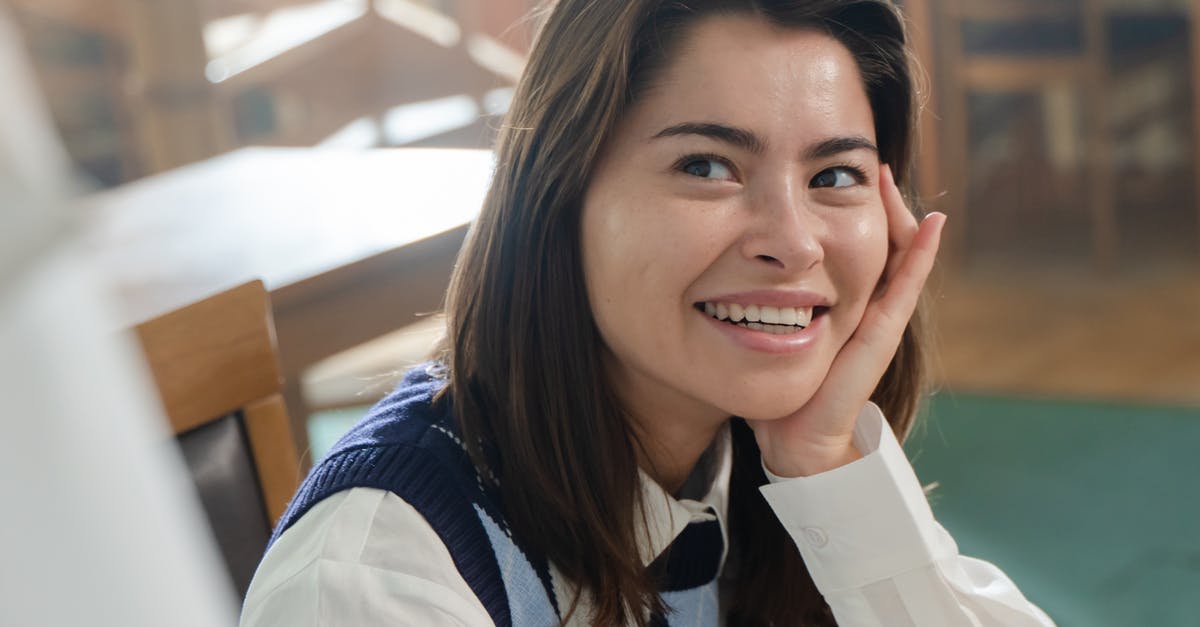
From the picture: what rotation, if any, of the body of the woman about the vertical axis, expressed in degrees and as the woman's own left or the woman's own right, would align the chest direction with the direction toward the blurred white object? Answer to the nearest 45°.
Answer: approximately 45° to the woman's own right

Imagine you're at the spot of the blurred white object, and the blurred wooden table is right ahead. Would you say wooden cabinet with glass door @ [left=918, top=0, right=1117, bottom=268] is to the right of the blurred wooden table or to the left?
right

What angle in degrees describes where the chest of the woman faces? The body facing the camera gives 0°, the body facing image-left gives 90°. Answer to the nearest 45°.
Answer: approximately 315°

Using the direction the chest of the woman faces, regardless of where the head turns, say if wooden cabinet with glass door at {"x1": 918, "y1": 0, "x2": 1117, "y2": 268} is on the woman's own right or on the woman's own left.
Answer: on the woman's own left

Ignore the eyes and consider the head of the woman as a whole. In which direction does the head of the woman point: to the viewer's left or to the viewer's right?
to the viewer's right
